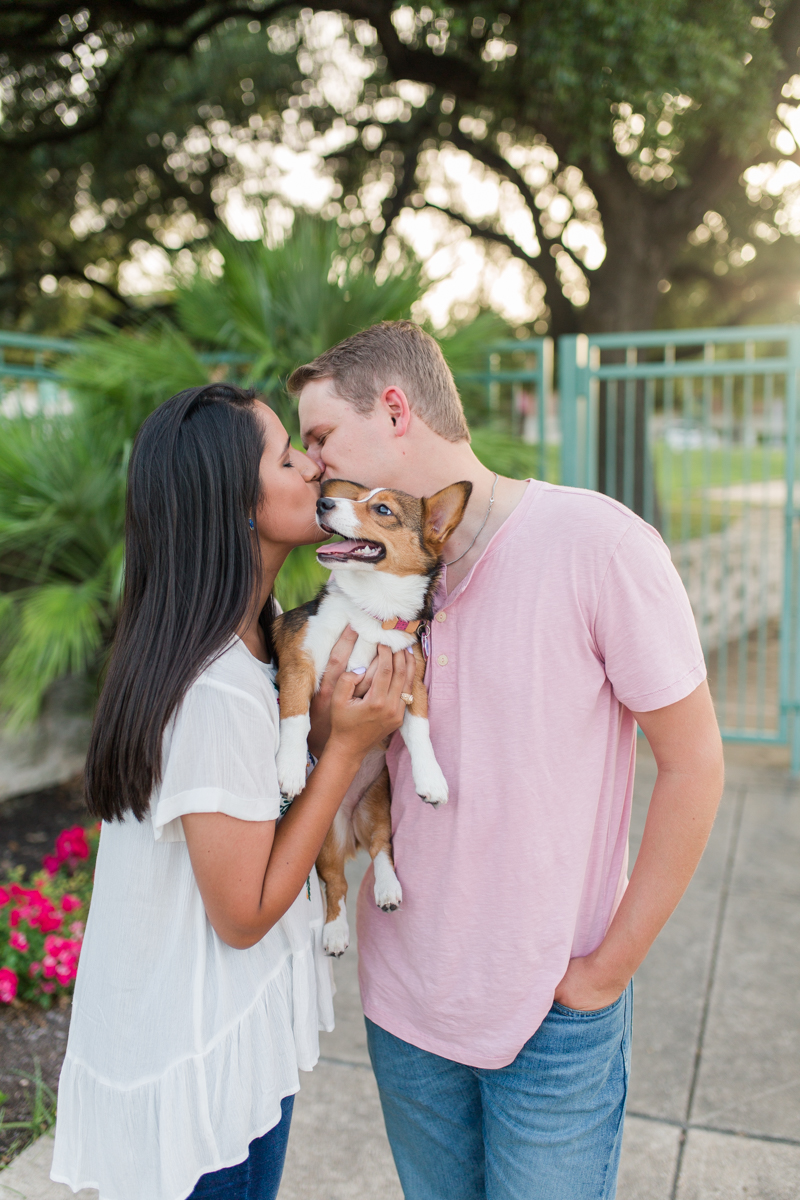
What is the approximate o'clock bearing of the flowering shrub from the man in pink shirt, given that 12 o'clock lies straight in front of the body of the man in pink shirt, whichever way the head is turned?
The flowering shrub is roughly at 3 o'clock from the man in pink shirt.

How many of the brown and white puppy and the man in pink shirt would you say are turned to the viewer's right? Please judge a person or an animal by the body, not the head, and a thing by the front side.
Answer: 0

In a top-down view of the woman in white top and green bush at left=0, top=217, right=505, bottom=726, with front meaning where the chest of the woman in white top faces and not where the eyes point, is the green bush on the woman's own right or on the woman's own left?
on the woman's own left

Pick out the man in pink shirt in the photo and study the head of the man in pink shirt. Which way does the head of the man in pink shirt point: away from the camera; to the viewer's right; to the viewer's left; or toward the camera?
to the viewer's left

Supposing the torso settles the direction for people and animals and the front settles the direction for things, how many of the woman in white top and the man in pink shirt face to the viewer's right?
1

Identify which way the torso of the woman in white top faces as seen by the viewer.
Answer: to the viewer's right

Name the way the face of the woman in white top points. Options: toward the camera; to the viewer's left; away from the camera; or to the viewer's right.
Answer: to the viewer's right

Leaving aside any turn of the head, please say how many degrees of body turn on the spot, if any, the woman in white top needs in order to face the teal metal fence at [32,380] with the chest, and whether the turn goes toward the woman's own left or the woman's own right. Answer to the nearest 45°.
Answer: approximately 90° to the woman's own left

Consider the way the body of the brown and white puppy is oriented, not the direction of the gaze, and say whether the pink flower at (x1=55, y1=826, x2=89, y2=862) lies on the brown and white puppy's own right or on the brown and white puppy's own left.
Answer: on the brown and white puppy's own right

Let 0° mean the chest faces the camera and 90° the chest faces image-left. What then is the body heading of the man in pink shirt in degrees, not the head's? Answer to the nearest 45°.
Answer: approximately 45°
